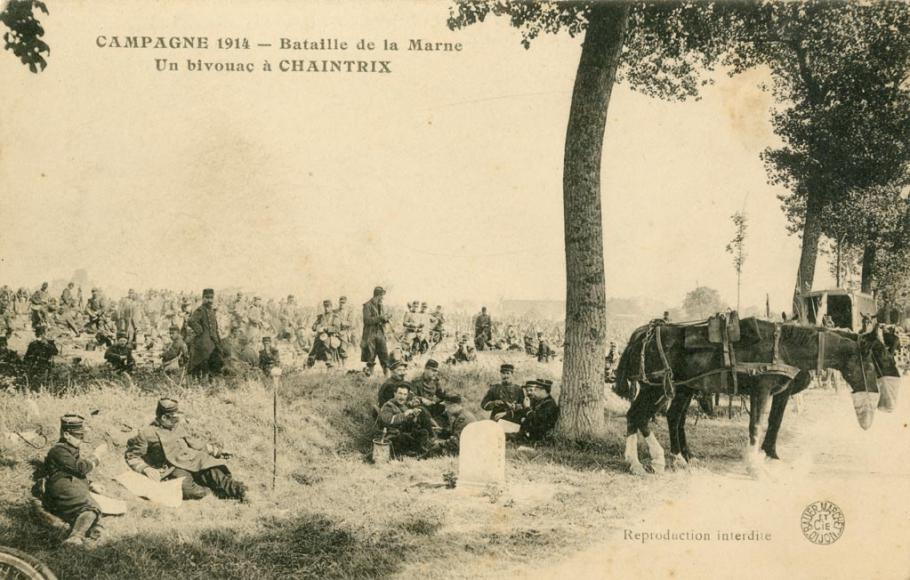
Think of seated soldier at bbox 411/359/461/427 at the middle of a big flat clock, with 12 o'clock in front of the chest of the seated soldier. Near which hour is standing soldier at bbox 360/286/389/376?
The standing soldier is roughly at 6 o'clock from the seated soldier.

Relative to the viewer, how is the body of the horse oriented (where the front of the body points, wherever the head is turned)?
to the viewer's right

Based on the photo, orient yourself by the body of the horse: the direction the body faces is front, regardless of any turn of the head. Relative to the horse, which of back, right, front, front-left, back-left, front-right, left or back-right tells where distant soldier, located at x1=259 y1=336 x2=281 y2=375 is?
back

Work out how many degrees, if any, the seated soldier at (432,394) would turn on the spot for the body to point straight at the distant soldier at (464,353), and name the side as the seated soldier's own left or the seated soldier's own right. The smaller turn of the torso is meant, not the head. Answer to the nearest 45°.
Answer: approximately 135° to the seated soldier's own left

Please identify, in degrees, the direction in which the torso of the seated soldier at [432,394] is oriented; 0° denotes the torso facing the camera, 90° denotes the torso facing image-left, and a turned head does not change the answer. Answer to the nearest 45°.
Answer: approximately 315°

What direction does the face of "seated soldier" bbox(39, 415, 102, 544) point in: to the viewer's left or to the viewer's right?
to the viewer's right

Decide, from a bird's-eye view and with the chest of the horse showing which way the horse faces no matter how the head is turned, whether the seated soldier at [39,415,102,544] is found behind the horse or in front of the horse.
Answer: behind

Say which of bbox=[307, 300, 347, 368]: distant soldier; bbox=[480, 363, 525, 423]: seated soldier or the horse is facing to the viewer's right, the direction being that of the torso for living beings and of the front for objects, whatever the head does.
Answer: the horse

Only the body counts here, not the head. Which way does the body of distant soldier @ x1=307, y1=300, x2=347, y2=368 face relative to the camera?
toward the camera

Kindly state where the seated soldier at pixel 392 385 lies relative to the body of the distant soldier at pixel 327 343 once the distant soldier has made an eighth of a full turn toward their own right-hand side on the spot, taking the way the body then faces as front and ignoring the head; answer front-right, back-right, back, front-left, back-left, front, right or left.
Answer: left

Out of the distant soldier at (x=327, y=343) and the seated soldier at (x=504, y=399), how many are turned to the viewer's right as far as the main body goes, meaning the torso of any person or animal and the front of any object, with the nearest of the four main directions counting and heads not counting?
0

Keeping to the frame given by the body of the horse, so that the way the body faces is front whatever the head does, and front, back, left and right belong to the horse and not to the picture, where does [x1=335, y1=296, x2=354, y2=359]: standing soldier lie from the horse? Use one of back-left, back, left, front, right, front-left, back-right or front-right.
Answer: back

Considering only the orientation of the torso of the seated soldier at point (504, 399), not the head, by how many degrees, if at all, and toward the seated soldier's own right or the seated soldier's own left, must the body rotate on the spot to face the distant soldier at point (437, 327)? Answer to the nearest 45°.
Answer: approximately 135° to the seated soldier's own right

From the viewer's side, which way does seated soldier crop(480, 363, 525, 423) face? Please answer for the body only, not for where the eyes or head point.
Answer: toward the camera
